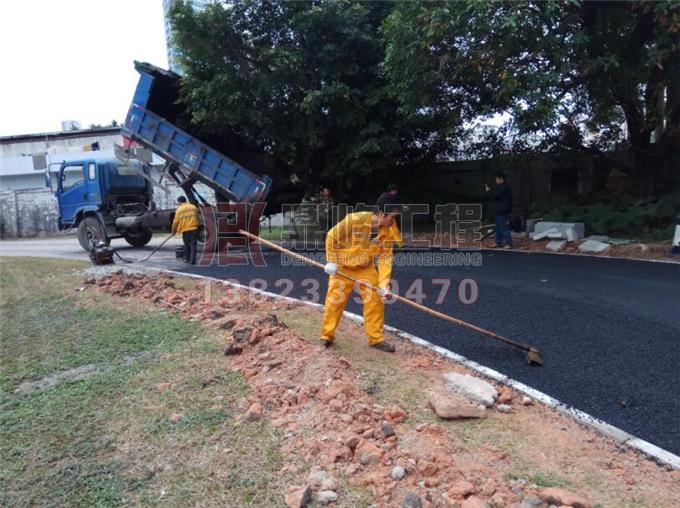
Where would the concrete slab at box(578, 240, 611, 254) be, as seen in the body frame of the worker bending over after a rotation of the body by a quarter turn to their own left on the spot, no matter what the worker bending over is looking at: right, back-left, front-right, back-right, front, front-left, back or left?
front

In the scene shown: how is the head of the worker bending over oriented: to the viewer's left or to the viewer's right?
to the viewer's right

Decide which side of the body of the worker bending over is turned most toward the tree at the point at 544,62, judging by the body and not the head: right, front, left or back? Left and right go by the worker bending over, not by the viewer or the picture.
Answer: left

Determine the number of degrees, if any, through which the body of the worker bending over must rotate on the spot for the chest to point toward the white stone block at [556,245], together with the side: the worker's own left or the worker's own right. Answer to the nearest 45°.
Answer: approximately 90° to the worker's own left

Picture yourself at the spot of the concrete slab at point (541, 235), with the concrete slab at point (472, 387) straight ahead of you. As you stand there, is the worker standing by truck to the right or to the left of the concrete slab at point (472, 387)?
right

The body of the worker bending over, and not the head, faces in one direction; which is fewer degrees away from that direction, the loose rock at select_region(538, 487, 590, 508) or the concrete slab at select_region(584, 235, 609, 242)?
the loose rock

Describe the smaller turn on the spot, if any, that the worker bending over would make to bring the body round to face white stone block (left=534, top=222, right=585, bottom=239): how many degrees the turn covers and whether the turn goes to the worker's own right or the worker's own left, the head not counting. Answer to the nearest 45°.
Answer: approximately 90° to the worker's own left

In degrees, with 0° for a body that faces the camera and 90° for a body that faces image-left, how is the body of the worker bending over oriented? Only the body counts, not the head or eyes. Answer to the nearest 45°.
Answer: approximately 315°

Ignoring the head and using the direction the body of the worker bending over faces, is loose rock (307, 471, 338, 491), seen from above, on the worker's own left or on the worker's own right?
on the worker's own right

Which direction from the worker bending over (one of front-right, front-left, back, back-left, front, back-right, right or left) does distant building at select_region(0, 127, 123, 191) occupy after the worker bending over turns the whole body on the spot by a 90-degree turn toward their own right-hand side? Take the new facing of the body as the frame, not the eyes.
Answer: right

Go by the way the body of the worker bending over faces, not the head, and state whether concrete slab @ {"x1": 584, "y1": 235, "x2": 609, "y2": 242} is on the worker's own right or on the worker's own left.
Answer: on the worker's own left

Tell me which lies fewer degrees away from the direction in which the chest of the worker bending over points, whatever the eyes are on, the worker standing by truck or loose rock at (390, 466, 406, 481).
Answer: the loose rock
